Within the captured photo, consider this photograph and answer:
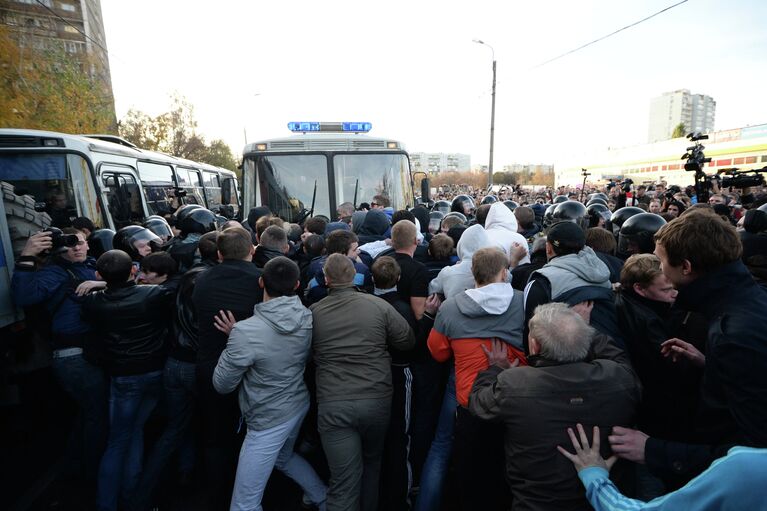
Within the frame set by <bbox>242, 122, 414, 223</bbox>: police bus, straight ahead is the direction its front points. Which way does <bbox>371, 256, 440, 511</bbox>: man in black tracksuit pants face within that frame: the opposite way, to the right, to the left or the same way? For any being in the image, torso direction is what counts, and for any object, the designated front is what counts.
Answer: the opposite way

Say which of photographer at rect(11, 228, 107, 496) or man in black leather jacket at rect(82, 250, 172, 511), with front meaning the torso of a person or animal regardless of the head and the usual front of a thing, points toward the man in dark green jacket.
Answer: the photographer

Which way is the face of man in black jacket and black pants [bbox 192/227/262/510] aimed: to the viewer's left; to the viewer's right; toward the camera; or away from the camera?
away from the camera

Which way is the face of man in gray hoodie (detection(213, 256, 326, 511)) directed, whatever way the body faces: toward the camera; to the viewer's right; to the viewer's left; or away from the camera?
away from the camera

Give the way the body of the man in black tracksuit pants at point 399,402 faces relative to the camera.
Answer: away from the camera

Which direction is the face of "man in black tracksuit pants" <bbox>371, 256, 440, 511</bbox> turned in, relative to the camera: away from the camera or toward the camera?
away from the camera

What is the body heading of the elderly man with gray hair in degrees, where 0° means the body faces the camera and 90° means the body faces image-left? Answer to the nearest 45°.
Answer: approximately 180°

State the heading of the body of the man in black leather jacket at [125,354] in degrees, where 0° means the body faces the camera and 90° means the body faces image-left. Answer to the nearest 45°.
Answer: approximately 180°
